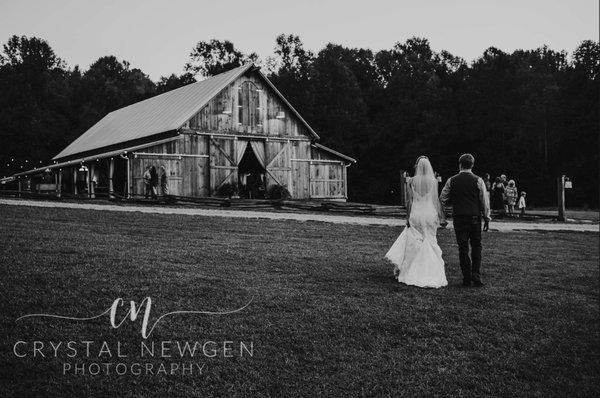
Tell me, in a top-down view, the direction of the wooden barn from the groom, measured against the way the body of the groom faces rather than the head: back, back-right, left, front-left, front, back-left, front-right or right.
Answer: front-left

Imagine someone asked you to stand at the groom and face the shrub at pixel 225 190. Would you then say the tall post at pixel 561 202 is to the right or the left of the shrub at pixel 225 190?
right

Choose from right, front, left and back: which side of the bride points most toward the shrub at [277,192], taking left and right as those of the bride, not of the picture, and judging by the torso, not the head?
front

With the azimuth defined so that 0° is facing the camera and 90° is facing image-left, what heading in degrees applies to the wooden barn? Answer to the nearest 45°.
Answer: approximately 315°

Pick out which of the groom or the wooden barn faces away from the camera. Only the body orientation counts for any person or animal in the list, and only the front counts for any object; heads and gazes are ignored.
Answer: the groom

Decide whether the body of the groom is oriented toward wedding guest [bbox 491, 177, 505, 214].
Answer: yes

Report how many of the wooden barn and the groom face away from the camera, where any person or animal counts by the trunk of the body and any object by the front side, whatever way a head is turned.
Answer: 1

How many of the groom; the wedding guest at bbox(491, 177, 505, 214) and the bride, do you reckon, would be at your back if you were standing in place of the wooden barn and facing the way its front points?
0

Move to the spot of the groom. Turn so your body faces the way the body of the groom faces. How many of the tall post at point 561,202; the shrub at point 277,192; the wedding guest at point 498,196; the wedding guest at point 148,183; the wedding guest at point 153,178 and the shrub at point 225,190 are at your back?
0

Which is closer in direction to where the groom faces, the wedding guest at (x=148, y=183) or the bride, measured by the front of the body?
the wedding guest

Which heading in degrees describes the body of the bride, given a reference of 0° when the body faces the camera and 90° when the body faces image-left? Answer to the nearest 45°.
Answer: approximately 180°

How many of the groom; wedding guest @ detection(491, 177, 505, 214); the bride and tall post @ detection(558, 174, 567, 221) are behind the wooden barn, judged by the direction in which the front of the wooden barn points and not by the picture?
0

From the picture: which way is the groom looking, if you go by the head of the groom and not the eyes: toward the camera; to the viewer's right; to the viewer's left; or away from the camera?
away from the camera

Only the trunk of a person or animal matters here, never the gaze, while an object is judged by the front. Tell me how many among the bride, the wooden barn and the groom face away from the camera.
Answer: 2

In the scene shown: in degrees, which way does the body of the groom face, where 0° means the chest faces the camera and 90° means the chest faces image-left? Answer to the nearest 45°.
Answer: approximately 180°

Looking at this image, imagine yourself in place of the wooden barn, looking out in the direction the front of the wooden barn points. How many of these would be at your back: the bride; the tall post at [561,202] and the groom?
0
